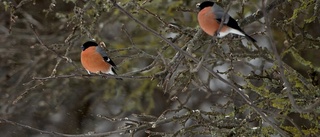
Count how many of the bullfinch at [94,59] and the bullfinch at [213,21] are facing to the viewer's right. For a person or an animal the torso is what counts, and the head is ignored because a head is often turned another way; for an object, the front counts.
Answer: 0

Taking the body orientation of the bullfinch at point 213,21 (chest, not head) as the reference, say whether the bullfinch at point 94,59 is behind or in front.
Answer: in front

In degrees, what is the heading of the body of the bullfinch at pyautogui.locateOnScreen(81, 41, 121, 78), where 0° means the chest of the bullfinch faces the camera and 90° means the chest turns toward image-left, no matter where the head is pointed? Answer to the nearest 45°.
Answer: approximately 45°

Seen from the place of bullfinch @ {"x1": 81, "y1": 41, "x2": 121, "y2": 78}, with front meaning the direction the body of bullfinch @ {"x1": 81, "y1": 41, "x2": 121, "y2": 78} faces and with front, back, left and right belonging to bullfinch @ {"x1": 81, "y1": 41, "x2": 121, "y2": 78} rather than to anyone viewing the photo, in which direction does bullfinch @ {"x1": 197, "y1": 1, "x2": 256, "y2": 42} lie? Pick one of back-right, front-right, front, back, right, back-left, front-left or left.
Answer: left

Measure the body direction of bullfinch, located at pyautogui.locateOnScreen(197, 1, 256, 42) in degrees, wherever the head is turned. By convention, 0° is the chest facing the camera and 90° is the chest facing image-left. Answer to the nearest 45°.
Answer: approximately 90°
